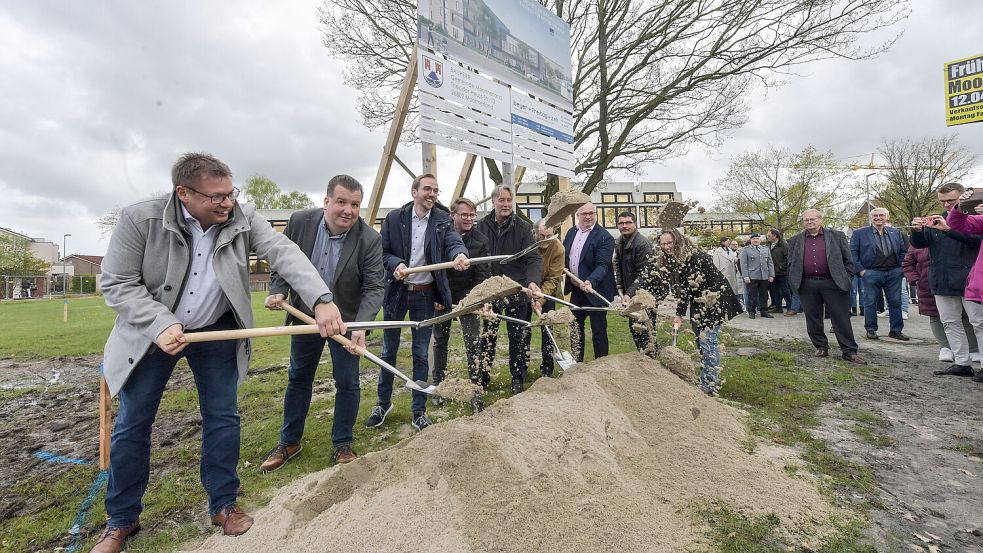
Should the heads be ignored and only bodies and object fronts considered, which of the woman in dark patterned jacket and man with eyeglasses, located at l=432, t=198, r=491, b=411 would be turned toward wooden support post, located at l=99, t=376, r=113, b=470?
the woman in dark patterned jacket

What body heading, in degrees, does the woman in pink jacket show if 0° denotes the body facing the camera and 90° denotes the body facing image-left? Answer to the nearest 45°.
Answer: approximately 90°

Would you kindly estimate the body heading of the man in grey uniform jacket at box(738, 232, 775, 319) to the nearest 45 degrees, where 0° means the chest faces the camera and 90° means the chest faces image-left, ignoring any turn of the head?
approximately 0°

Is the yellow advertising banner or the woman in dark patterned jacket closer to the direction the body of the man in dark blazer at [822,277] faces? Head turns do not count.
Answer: the woman in dark patterned jacket

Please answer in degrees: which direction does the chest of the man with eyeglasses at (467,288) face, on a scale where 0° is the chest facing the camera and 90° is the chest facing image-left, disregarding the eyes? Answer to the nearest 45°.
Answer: approximately 315°

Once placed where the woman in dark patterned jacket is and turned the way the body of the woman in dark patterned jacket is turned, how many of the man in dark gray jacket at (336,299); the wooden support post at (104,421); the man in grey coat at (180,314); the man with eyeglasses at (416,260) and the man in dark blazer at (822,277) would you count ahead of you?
4

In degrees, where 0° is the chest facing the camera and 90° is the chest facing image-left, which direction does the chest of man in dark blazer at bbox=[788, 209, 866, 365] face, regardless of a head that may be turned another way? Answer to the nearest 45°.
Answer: approximately 0°

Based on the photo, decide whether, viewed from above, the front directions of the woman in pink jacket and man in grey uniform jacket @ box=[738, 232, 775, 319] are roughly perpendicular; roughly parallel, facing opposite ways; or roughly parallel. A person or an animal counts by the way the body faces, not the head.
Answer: roughly perpendicular

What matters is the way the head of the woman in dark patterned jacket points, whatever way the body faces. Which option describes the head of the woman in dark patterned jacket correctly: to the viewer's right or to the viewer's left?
to the viewer's left
